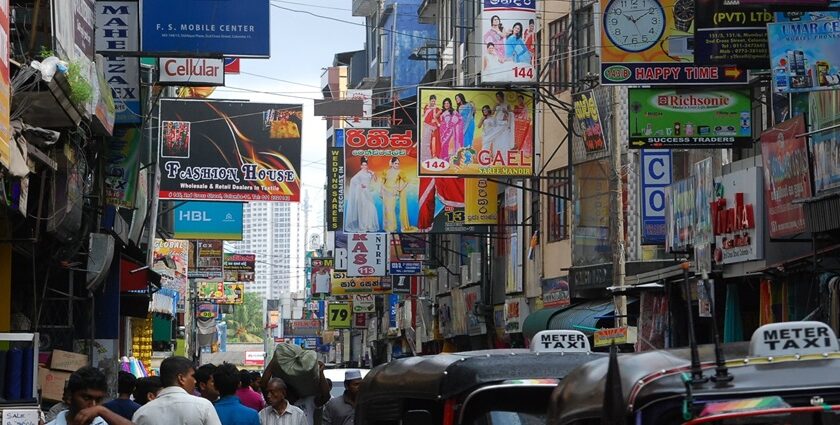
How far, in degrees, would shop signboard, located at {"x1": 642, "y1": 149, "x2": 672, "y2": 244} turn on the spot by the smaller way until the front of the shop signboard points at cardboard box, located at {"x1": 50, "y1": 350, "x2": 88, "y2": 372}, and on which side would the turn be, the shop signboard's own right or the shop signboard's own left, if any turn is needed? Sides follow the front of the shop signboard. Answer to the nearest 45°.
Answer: approximately 45° to the shop signboard's own right

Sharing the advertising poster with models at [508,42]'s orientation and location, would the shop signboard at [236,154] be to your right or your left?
on your right

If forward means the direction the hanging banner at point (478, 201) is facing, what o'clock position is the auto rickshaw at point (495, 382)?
The auto rickshaw is roughly at 12 o'clock from the hanging banner.
